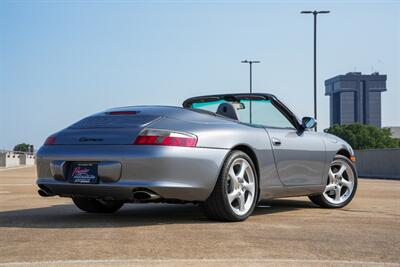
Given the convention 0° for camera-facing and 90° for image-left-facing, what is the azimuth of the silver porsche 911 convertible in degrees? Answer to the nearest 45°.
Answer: approximately 225°
